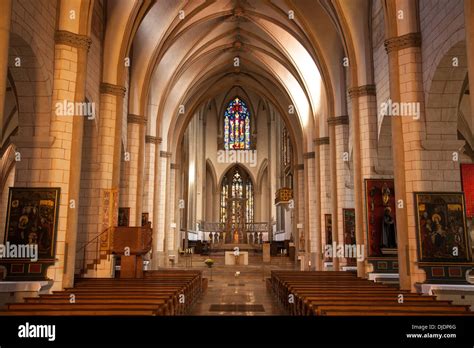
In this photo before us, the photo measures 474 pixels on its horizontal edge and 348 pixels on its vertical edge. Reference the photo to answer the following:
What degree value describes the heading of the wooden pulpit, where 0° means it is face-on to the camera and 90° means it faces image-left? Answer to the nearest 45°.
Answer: approximately 315°

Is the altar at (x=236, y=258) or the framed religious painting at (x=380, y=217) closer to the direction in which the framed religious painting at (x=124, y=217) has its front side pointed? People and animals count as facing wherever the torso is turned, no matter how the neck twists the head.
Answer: the framed religious painting
